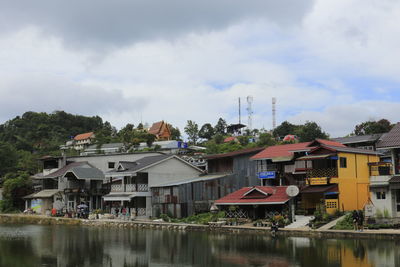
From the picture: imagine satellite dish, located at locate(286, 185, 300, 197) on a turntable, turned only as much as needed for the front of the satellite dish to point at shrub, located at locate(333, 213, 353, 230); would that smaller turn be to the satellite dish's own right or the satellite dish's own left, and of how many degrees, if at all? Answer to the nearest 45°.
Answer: approximately 45° to the satellite dish's own left

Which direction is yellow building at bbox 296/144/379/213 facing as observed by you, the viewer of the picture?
facing the viewer and to the left of the viewer

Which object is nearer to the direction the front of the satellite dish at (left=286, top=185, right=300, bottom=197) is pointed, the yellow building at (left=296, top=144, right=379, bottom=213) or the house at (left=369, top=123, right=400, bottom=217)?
the house

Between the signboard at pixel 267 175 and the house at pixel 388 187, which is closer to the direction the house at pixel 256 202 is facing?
the house

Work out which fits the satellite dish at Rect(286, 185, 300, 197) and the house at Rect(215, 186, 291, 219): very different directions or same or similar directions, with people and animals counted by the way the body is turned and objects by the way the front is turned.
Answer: same or similar directions

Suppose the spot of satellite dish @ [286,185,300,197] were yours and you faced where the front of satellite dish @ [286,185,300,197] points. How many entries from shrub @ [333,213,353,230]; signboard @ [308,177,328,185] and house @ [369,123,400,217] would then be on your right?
0

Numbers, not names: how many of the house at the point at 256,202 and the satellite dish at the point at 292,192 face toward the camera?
2

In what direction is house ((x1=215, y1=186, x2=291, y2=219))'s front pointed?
toward the camera

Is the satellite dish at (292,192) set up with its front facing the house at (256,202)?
no

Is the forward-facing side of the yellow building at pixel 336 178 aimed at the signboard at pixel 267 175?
no

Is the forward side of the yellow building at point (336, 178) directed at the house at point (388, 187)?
no

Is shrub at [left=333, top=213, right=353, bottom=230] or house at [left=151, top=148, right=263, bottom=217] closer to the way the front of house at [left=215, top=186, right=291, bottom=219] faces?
the shrub

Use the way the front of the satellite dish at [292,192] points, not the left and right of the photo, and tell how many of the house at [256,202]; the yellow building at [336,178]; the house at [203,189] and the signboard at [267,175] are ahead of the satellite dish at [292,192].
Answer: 0

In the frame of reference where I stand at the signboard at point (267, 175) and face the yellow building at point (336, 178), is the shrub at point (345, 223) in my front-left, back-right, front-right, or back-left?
front-right

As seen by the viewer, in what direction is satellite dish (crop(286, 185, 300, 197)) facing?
toward the camera
